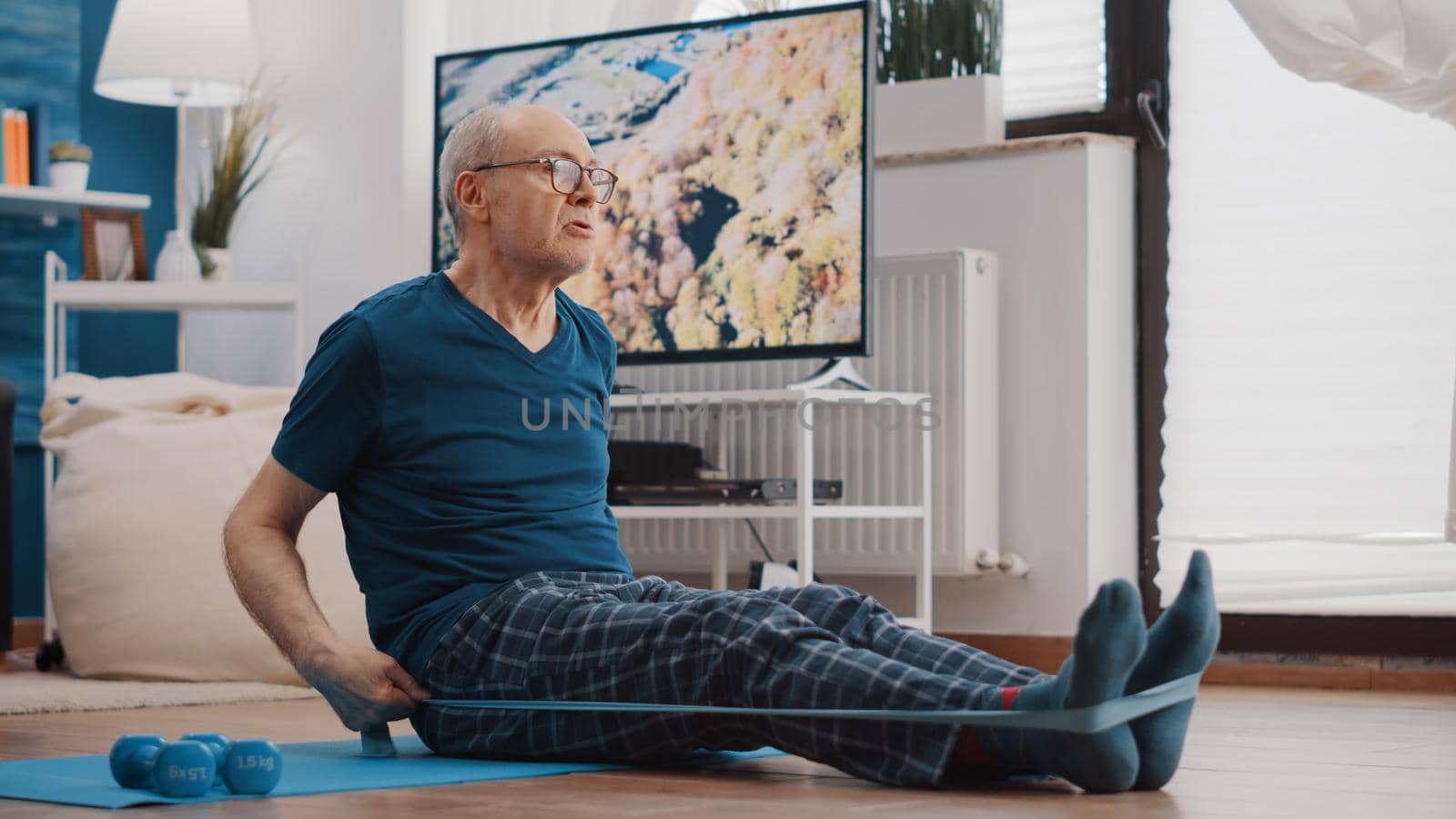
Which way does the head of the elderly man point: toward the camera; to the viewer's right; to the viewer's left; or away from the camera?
to the viewer's right

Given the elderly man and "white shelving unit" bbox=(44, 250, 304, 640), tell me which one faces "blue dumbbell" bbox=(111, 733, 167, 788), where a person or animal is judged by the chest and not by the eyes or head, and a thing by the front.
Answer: the white shelving unit

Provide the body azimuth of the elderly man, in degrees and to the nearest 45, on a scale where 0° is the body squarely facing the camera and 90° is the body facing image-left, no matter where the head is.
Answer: approximately 315°

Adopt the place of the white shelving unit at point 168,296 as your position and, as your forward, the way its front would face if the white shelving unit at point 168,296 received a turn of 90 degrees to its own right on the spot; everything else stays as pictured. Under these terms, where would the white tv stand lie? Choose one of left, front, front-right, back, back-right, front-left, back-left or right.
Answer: back-left

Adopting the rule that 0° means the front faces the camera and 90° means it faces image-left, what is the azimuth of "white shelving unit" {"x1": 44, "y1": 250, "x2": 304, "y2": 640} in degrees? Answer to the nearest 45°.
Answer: approximately 0°

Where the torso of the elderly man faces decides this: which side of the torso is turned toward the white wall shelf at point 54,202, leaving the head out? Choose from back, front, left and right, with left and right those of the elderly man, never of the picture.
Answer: back

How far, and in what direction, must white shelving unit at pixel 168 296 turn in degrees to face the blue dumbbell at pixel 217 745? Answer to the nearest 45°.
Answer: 0° — it already faces it
